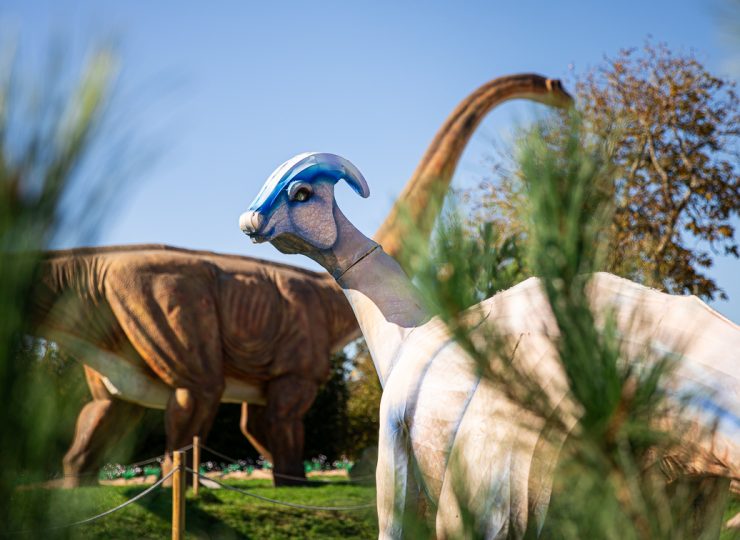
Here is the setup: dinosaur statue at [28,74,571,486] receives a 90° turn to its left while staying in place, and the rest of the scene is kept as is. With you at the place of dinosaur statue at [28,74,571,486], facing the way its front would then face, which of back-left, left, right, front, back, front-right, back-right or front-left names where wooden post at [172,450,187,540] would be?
back

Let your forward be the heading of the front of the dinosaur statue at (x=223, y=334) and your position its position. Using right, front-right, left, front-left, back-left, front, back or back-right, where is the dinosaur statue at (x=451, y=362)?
right

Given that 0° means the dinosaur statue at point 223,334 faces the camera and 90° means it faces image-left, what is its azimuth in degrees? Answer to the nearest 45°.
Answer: approximately 270°
